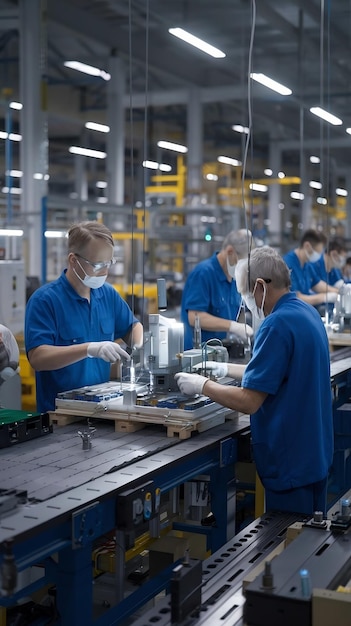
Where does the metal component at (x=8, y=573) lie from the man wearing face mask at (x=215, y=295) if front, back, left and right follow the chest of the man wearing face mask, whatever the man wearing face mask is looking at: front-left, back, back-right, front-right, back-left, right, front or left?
front-right

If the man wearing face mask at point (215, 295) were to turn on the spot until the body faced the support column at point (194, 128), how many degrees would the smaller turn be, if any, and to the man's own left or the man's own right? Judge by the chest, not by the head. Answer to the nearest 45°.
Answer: approximately 135° to the man's own left

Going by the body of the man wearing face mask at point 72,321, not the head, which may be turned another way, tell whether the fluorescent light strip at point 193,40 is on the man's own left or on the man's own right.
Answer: on the man's own left

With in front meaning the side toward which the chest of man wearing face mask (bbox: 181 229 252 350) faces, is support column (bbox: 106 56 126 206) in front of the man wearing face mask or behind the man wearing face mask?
behind

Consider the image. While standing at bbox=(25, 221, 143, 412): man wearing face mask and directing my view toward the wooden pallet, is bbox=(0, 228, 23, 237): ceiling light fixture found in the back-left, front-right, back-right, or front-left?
back-left
